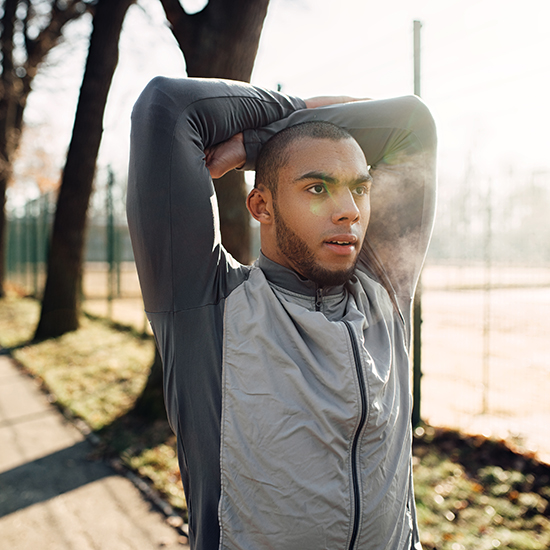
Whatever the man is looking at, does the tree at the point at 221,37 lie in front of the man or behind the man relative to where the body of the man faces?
behind

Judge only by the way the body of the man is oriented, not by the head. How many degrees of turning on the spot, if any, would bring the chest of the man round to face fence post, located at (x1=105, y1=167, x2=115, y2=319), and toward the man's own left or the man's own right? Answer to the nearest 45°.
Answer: approximately 135° to the man's own left

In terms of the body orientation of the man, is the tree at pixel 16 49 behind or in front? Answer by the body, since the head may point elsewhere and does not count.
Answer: behind

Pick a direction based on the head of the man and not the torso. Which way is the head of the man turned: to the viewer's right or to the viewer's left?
to the viewer's right

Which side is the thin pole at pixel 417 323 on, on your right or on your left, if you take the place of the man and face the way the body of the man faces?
on your left

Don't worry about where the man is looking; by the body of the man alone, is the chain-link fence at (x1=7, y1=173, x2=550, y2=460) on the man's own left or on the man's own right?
on the man's own left

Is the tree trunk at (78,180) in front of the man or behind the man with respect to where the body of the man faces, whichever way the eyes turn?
behind

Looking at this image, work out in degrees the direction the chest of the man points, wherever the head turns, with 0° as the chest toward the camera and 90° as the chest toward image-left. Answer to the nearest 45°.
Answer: approximately 315°
